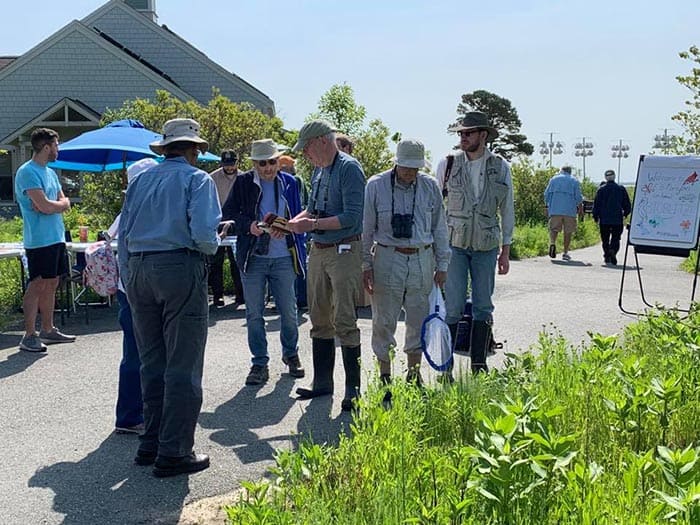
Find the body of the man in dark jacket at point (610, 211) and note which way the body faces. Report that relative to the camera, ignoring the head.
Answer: away from the camera

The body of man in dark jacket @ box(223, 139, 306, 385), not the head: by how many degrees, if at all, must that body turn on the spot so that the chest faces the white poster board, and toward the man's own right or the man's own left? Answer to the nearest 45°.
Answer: approximately 90° to the man's own left

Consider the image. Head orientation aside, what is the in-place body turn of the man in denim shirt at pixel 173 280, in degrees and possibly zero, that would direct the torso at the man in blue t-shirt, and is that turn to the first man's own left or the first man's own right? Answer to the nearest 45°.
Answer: approximately 45° to the first man's own left

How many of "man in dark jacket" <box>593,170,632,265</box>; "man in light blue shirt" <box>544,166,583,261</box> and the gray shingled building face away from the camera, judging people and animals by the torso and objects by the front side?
2

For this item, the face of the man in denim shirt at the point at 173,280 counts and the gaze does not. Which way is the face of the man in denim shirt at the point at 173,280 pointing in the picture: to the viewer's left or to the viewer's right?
to the viewer's right

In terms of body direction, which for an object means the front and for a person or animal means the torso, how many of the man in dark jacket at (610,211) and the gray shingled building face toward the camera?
1

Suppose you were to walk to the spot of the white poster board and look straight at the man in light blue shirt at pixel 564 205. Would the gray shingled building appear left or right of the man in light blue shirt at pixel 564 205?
left

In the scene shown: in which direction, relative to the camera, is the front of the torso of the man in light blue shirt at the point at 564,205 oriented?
away from the camera

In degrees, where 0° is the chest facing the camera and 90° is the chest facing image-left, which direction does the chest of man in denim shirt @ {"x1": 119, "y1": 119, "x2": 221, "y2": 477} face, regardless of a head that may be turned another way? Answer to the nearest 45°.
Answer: approximately 225°

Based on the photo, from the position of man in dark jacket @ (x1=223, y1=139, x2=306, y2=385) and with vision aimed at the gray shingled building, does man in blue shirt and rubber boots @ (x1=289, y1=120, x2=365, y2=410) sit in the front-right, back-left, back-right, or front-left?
back-right

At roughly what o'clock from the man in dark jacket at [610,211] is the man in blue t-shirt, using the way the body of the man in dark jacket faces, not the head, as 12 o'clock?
The man in blue t-shirt is roughly at 7 o'clock from the man in dark jacket.
